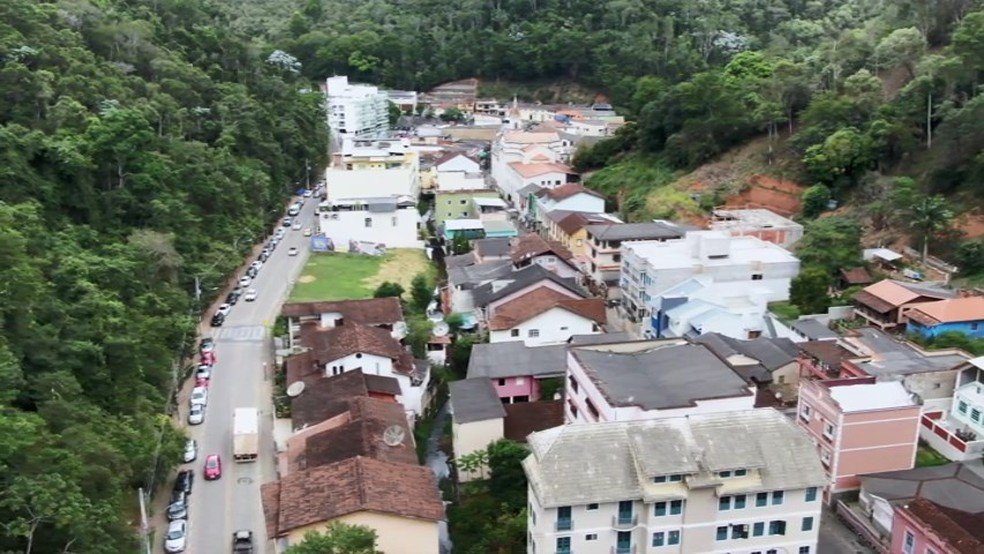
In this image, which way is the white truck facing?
away from the camera

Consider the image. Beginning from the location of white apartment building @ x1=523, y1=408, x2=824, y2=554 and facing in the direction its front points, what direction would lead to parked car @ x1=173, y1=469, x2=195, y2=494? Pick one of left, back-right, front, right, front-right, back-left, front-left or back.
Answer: right

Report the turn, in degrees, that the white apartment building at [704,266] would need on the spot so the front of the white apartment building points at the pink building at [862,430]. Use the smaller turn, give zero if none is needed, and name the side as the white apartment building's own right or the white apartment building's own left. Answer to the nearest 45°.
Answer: approximately 90° to the white apartment building's own left

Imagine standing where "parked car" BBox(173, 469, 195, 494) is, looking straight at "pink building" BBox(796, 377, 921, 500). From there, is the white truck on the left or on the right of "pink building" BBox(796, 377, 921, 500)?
left

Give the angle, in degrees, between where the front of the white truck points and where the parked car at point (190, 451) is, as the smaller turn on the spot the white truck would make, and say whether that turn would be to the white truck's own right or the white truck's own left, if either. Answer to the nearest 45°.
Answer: approximately 90° to the white truck's own left

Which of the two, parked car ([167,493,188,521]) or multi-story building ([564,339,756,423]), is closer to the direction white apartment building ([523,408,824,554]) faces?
the parked car

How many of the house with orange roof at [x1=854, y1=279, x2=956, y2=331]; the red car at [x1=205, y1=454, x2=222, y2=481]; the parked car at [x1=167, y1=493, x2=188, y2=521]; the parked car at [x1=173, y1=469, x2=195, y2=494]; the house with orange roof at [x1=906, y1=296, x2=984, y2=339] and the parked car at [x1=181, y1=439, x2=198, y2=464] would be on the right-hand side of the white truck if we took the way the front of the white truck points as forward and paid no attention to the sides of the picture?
2

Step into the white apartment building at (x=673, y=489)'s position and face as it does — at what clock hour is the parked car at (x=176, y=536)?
The parked car is roughly at 3 o'clock from the white apartment building.
